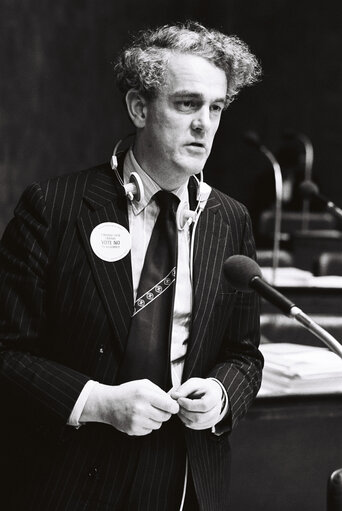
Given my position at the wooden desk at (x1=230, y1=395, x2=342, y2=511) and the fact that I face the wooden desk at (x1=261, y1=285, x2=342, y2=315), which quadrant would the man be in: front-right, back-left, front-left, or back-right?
back-left

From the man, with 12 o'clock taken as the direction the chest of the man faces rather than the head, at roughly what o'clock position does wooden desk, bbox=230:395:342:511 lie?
The wooden desk is roughly at 9 o'clock from the man.

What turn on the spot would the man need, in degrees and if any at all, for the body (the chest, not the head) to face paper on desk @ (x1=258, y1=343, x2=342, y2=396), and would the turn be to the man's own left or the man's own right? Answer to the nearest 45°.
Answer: approximately 90° to the man's own left

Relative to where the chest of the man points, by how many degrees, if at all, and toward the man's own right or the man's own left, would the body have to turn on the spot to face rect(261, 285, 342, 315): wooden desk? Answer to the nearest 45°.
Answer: approximately 90° to the man's own left

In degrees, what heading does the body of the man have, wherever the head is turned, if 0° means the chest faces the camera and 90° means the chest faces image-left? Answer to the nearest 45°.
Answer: approximately 315°
